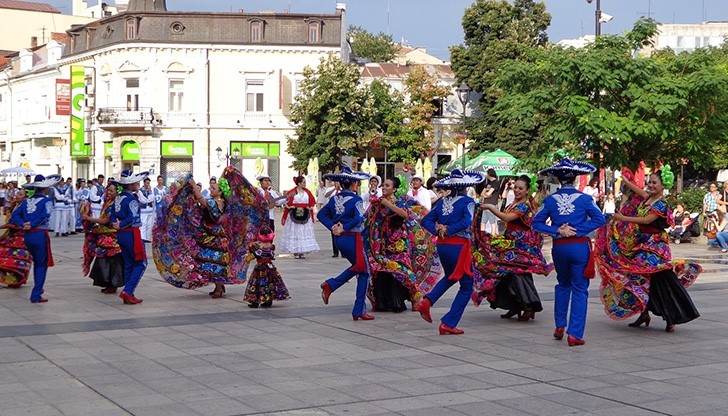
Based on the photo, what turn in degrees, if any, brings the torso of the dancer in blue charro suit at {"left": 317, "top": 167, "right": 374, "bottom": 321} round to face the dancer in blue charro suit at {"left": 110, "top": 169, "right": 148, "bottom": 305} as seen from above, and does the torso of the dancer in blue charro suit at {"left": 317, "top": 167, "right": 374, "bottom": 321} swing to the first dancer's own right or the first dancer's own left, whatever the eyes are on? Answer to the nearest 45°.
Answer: approximately 90° to the first dancer's own left

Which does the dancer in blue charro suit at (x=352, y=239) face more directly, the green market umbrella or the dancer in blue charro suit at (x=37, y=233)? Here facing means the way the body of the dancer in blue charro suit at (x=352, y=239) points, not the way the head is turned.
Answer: the green market umbrella

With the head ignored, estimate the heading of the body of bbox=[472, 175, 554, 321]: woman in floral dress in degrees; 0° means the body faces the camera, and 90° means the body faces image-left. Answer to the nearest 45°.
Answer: approximately 45°

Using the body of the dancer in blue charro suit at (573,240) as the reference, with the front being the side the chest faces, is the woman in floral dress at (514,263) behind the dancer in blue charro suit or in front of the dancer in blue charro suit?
in front

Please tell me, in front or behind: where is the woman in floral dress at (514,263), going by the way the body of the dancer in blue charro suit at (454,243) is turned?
in front

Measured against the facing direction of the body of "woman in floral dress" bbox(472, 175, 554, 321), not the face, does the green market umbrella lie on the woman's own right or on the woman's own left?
on the woman's own right

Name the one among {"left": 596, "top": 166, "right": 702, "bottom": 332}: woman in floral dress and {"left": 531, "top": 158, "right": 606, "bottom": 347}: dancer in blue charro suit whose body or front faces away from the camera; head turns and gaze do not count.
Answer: the dancer in blue charro suit

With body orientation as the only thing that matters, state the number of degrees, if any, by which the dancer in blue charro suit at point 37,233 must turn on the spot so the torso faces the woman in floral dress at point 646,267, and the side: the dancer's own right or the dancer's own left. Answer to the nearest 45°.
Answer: approximately 90° to the dancer's own right

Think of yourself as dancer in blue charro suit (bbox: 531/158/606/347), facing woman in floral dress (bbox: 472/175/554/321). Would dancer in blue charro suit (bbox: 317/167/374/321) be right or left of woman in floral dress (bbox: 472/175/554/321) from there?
left

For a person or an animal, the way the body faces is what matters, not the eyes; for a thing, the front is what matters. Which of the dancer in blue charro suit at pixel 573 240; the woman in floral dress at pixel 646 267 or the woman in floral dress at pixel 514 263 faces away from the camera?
the dancer in blue charro suit

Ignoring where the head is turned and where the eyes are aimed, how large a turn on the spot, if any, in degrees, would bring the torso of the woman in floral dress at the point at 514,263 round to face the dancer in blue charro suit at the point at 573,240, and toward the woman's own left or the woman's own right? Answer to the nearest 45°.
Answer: approximately 45° to the woman's own left

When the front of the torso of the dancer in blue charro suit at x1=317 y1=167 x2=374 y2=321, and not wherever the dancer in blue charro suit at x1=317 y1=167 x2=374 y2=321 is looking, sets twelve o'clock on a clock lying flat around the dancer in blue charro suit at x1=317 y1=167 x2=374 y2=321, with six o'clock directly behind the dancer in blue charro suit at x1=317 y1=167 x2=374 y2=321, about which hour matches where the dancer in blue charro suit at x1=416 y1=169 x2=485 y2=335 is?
the dancer in blue charro suit at x1=416 y1=169 x2=485 y2=335 is roughly at 3 o'clock from the dancer in blue charro suit at x1=317 y1=167 x2=374 y2=321.

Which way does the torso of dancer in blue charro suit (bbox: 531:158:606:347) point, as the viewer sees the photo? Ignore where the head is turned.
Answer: away from the camera

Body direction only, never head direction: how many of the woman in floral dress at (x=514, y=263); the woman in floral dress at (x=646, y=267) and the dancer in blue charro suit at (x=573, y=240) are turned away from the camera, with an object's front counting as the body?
1

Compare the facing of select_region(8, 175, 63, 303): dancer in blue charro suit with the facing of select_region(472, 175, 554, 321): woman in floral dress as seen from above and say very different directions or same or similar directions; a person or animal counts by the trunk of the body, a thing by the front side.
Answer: very different directions
